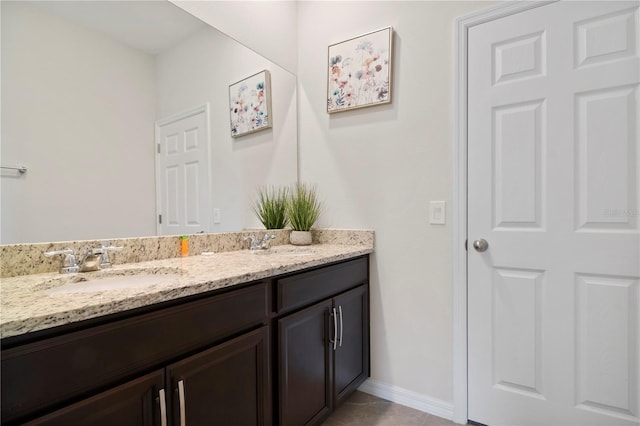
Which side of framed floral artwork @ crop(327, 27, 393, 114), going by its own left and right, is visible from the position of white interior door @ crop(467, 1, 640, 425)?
left

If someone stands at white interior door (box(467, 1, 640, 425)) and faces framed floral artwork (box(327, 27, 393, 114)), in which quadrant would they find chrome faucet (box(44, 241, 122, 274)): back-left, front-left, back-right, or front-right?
front-left

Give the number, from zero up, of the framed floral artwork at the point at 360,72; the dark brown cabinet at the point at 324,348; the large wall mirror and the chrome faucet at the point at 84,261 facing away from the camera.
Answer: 0

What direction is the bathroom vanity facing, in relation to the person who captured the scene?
facing the viewer and to the right of the viewer

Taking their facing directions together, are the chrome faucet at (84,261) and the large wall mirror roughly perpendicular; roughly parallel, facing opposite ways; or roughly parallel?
roughly parallel

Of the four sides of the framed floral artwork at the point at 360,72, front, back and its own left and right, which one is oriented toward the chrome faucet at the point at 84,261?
front

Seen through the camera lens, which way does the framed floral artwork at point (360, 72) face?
facing the viewer and to the left of the viewer

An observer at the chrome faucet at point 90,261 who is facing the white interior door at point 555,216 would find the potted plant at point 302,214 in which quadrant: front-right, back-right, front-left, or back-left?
front-left

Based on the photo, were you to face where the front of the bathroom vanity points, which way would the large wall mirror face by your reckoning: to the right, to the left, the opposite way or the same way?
the same way

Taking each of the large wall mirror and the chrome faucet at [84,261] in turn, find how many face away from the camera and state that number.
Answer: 0

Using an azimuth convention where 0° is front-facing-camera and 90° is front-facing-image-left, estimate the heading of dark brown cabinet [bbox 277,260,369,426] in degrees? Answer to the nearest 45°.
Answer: approximately 315°
